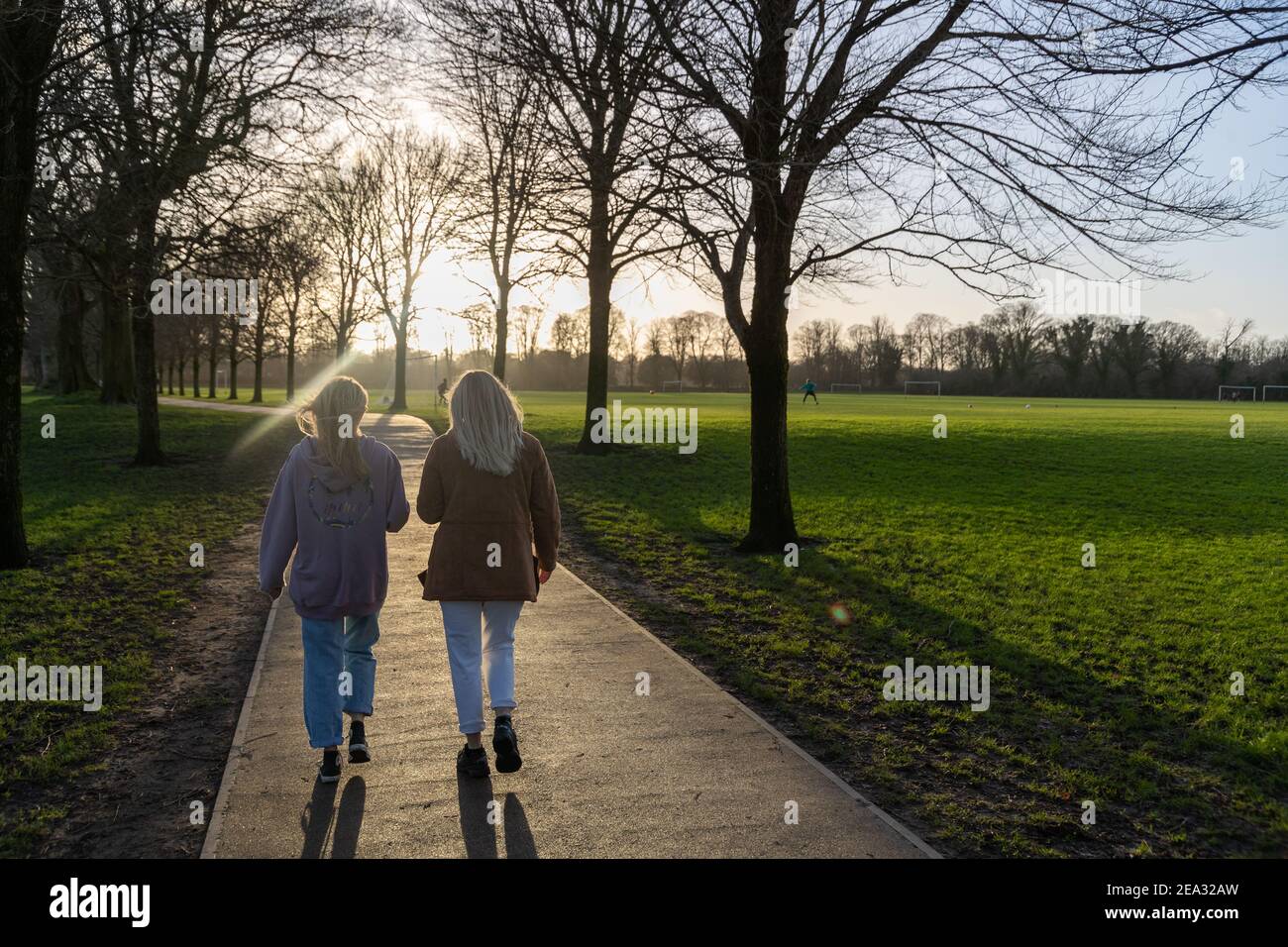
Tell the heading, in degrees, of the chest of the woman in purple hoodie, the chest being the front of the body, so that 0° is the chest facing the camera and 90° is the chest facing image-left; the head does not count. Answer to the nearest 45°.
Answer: approximately 180°

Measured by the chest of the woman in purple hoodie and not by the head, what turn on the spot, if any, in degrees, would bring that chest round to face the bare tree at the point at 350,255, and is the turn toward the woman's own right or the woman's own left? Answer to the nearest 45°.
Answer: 0° — they already face it

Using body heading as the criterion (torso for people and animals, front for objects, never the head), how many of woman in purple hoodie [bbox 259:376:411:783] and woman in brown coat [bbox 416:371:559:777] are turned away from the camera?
2

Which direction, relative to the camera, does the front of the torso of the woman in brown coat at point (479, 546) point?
away from the camera
